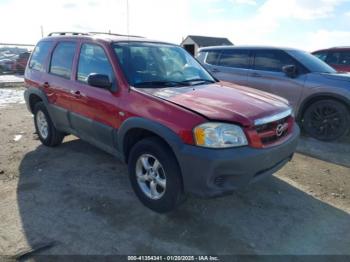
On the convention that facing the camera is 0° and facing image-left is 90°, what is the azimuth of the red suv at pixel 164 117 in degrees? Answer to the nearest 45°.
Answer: approximately 315°

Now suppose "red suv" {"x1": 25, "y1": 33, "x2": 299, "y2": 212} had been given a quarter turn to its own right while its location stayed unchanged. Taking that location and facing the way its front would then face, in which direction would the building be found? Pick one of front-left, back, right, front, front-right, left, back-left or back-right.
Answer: back-right

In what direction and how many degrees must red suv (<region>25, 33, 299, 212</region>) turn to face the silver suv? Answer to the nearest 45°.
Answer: approximately 90° to its left
